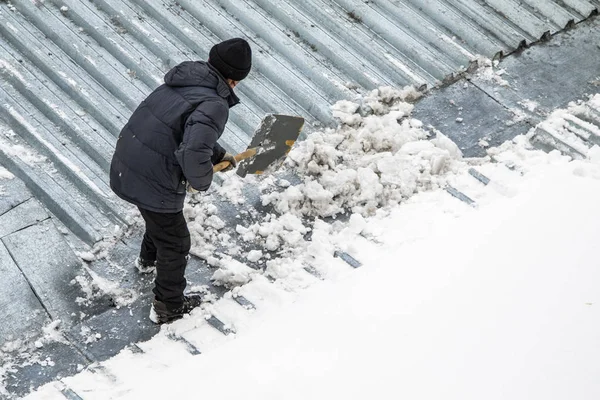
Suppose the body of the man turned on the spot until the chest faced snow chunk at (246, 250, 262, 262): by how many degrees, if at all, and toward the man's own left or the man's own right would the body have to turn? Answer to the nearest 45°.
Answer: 0° — they already face it

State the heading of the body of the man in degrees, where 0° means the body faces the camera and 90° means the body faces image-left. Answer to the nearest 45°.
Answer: approximately 225°

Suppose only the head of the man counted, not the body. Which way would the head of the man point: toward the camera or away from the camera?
away from the camera
